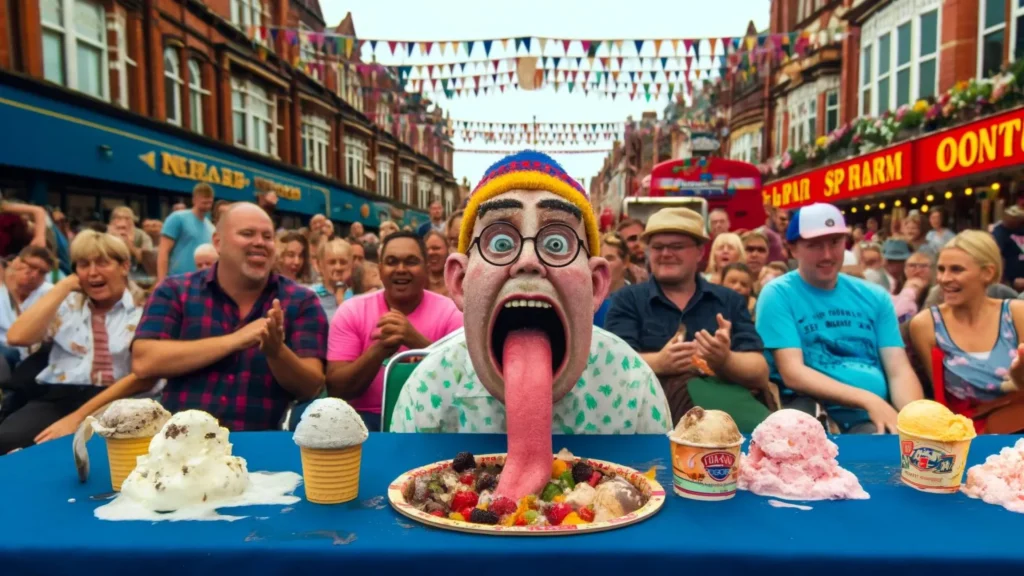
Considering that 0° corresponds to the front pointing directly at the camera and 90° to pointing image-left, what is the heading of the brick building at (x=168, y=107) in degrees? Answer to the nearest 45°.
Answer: approximately 315°

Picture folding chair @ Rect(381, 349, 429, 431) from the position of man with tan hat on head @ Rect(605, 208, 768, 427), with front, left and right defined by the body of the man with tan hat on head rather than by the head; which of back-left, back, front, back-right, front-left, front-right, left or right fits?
front-right

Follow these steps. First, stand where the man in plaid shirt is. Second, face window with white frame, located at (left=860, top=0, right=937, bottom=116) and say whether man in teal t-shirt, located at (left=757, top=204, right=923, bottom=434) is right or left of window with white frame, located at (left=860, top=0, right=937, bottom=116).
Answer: right

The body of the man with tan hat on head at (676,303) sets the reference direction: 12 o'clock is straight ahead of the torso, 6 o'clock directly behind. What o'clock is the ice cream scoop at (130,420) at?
The ice cream scoop is roughly at 1 o'clock from the man with tan hat on head.

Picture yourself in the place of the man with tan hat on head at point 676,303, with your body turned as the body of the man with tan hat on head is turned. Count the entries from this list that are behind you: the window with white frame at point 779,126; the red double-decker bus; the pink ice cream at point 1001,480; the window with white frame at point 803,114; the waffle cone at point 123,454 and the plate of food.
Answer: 3

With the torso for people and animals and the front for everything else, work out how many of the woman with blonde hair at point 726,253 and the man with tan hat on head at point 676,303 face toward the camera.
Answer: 2

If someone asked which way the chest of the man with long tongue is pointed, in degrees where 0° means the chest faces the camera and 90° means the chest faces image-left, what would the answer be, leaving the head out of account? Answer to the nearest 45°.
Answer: approximately 0°

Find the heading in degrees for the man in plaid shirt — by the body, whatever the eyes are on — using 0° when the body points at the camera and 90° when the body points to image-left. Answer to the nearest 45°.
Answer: approximately 315°

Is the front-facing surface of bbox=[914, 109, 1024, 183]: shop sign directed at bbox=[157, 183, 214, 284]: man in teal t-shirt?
yes

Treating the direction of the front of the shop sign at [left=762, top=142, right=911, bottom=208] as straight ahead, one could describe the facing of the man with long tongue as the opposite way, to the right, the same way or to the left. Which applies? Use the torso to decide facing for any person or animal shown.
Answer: to the left
